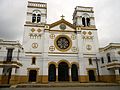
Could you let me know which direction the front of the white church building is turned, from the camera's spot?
facing the viewer
